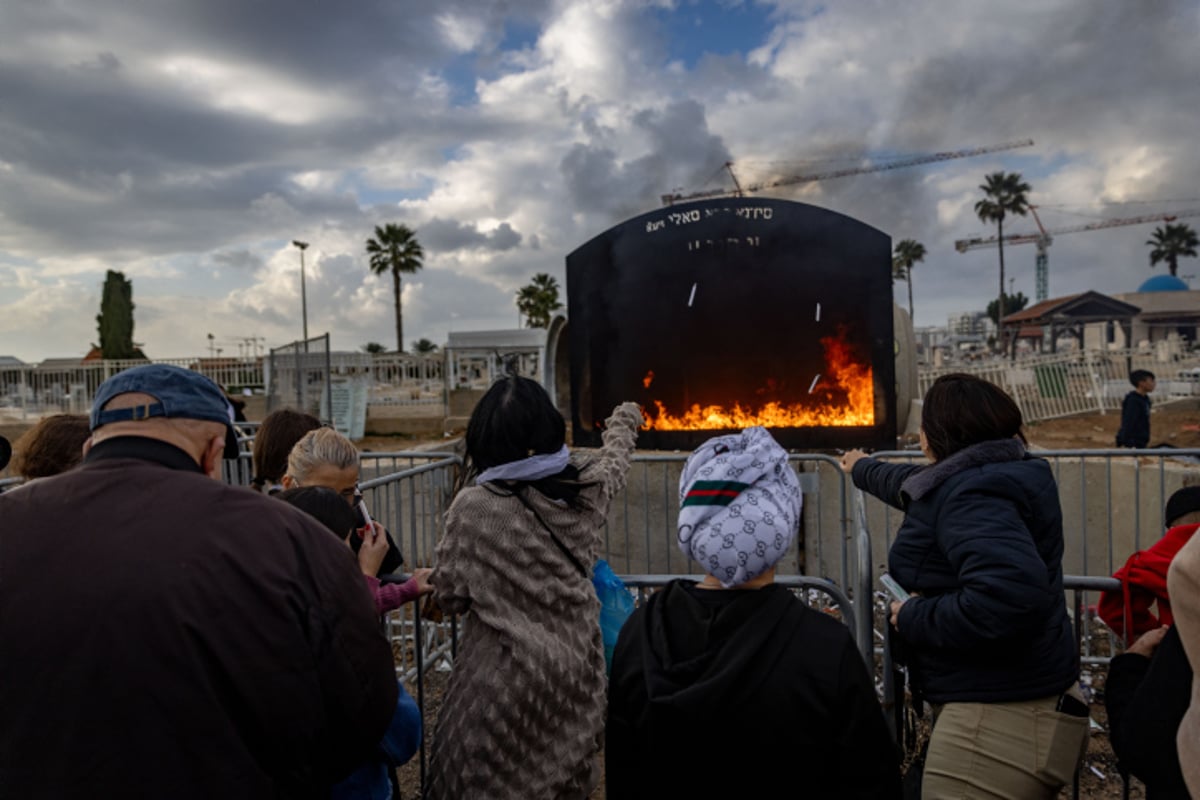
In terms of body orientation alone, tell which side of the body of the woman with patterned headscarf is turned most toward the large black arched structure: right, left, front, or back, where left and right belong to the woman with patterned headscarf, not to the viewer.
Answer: front

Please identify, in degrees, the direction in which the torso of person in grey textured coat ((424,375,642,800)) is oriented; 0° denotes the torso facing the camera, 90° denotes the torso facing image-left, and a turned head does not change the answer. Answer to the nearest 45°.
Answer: approximately 180°

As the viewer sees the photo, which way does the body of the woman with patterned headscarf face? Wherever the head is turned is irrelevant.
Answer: away from the camera

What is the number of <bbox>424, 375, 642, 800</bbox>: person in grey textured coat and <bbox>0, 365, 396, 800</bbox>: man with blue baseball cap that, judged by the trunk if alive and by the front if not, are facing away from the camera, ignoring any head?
2

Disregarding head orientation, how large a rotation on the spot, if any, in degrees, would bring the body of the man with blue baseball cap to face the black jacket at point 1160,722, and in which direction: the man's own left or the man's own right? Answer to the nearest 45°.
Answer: approximately 90° to the man's own right

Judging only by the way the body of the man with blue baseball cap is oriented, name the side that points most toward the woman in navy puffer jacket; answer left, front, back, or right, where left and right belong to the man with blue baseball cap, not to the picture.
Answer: right

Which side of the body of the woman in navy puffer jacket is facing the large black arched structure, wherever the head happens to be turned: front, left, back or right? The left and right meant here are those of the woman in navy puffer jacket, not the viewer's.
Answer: front

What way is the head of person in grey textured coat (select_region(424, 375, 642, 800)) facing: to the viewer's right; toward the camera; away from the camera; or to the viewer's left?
away from the camera

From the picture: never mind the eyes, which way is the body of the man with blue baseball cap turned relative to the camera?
away from the camera

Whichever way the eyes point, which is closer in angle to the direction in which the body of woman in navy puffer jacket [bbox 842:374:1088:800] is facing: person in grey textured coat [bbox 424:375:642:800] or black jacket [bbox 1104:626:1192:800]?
the person in grey textured coat

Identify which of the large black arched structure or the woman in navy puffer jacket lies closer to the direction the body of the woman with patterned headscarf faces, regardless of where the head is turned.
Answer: the large black arched structure

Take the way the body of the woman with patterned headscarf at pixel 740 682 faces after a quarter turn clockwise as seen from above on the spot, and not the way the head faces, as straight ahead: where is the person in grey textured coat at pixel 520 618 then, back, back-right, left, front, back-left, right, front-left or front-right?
back-left

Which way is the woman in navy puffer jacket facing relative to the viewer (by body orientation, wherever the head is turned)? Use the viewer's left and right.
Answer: facing away from the viewer and to the left of the viewer
